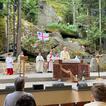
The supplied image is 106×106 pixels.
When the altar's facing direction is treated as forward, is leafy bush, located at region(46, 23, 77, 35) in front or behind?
behind

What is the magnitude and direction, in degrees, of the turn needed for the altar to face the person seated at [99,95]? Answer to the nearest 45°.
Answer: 0° — it already faces them

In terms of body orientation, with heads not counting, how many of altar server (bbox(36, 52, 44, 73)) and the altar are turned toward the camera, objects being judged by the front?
2

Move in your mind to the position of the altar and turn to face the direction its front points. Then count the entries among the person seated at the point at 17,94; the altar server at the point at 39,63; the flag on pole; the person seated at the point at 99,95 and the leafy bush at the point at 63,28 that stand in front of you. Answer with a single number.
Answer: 2

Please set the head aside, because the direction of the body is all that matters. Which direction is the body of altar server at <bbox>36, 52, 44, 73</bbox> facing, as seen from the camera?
toward the camera

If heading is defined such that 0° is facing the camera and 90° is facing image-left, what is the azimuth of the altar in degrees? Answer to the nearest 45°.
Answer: approximately 0°

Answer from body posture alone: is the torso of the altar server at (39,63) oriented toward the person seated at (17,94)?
yes

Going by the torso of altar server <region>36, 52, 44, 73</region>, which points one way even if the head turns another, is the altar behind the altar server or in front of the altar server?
in front

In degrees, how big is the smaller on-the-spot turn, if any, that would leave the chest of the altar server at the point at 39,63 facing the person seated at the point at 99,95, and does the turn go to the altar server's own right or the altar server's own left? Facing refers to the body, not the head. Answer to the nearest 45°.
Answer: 0° — they already face them

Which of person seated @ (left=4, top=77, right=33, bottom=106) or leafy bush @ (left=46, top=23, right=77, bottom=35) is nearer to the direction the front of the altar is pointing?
the person seated
